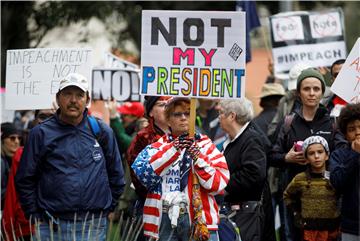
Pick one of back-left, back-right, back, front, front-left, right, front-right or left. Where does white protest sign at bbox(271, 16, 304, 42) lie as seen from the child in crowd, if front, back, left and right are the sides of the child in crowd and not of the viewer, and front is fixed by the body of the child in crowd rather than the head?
back

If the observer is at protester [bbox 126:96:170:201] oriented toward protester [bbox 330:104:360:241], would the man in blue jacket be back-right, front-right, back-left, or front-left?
back-right

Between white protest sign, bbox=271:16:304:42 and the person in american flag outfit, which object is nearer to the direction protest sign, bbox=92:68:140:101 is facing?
the person in american flag outfit

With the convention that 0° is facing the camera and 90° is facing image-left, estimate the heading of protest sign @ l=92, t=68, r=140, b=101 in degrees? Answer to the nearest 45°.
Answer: approximately 0°

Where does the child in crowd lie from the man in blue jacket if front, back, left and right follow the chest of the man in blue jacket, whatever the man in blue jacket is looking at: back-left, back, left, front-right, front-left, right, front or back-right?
left

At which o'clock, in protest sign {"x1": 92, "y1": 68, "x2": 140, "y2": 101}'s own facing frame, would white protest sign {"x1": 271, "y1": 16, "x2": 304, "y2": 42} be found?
The white protest sign is roughly at 9 o'clock from the protest sign.
